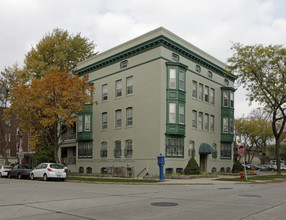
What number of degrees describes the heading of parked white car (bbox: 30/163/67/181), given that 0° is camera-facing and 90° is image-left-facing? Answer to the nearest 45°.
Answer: approximately 135°

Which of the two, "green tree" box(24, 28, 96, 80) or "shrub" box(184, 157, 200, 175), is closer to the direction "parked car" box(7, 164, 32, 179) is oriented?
the green tree

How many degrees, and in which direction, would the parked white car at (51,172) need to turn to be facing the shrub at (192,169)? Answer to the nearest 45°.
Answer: approximately 135° to its right

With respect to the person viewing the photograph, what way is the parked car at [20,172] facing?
facing away from the viewer and to the left of the viewer

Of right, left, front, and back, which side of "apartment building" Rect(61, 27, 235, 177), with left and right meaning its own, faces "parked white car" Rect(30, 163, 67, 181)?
right

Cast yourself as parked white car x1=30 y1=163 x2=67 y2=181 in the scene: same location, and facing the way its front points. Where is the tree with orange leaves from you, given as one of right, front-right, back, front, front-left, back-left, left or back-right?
front-right

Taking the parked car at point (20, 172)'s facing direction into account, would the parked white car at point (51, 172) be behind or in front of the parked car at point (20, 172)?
behind

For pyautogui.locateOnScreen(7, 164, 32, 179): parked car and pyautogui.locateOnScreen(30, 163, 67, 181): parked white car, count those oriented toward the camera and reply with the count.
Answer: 0

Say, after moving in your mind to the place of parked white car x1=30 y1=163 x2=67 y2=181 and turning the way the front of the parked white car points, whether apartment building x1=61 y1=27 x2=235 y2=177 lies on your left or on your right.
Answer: on your right

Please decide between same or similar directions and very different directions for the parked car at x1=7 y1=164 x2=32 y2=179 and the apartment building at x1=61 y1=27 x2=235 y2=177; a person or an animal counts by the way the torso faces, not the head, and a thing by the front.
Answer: very different directions

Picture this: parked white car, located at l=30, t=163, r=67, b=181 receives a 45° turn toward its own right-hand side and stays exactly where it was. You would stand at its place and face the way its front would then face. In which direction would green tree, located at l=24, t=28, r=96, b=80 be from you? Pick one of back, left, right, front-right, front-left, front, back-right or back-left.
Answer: front

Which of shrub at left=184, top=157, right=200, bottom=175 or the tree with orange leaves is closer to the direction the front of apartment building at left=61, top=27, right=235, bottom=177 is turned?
the shrub

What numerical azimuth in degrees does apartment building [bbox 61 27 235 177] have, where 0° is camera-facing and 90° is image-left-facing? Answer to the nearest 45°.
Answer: approximately 315°
